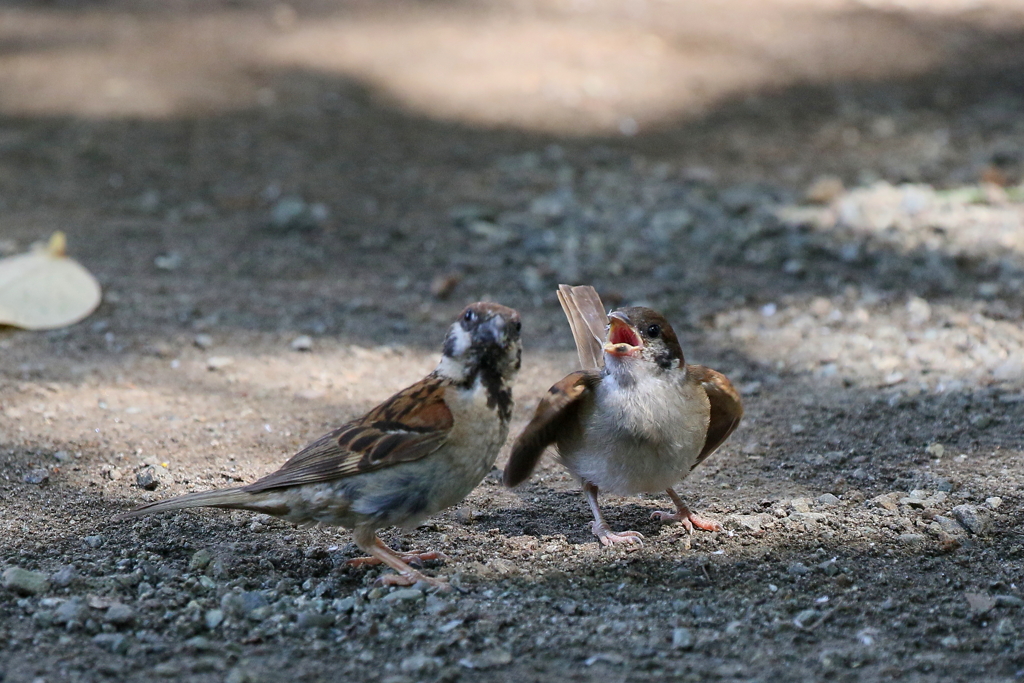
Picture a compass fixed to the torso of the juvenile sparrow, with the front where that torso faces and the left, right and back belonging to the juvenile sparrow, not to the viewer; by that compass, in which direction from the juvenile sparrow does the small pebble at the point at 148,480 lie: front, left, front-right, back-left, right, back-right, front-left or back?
right

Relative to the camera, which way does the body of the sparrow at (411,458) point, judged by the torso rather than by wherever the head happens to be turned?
to the viewer's right

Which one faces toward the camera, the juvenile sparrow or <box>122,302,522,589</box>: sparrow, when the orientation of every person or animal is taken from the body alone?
the juvenile sparrow

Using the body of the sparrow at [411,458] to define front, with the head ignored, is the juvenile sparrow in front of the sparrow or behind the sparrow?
in front

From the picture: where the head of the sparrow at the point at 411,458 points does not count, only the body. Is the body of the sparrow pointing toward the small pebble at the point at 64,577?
no

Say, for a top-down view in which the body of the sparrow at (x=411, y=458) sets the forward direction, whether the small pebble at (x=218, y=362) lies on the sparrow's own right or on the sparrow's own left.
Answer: on the sparrow's own left

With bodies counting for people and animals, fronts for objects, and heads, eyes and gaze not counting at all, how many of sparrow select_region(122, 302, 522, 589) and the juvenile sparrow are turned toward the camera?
1

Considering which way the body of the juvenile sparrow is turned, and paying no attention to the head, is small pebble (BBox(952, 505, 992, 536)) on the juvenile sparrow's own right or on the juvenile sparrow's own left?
on the juvenile sparrow's own left

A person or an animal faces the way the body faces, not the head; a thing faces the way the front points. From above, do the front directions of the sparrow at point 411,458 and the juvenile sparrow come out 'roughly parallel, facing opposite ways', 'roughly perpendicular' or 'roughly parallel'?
roughly perpendicular

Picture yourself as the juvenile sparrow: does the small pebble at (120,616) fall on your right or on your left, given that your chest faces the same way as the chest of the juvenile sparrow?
on your right

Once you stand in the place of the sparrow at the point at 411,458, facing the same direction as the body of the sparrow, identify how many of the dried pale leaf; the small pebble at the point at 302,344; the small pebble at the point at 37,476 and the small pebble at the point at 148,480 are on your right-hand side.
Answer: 0

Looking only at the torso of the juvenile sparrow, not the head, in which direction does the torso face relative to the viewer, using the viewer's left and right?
facing the viewer

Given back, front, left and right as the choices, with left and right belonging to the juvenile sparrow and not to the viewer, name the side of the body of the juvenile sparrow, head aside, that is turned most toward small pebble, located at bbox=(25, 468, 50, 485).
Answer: right

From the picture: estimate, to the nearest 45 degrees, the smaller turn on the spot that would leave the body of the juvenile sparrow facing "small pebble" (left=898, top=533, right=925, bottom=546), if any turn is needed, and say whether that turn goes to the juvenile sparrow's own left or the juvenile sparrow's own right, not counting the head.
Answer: approximately 90° to the juvenile sparrow's own left

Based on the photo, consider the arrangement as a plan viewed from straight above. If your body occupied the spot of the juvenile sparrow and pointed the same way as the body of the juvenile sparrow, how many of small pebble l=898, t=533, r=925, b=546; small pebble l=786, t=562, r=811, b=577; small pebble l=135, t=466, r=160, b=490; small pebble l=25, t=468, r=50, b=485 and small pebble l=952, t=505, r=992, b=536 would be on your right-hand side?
2

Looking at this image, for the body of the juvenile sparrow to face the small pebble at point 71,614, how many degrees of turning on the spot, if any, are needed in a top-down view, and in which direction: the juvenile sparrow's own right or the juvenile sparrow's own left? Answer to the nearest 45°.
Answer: approximately 45° to the juvenile sparrow's own right

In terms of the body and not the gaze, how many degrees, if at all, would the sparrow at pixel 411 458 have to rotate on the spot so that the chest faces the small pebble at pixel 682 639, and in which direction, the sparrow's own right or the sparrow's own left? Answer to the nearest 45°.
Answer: approximately 45° to the sparrow's own right
